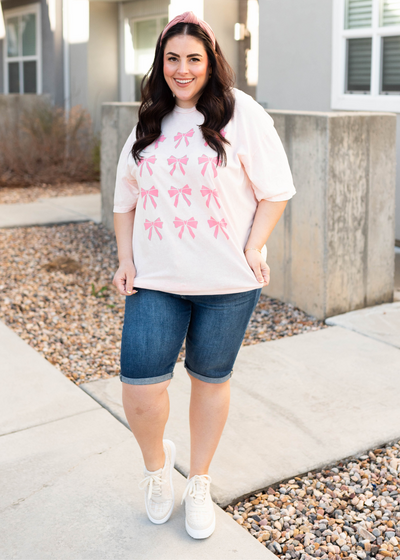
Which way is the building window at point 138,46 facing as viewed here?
toward the camera

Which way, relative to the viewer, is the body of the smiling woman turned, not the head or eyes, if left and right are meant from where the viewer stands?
facing the viewer

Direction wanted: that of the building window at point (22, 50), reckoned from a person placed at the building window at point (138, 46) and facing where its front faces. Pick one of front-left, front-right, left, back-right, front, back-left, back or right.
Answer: back-right

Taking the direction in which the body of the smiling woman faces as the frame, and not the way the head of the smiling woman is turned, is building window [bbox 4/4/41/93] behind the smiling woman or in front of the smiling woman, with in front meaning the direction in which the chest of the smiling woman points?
behind

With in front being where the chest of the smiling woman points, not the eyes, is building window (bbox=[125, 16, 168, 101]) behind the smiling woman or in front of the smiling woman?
behind

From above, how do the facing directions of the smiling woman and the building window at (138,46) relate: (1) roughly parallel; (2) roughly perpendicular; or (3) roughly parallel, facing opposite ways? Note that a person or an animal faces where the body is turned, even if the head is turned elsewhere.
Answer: roughly parallel

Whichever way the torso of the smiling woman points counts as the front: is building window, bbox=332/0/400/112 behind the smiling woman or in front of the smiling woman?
behind

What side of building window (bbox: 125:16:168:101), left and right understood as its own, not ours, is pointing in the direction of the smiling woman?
front

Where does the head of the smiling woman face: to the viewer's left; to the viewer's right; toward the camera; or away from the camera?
toward the camera

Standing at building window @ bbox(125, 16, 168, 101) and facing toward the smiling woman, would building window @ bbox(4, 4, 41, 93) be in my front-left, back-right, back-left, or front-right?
back-right

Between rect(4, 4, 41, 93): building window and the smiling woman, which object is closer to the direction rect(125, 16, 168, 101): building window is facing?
the smiling woman

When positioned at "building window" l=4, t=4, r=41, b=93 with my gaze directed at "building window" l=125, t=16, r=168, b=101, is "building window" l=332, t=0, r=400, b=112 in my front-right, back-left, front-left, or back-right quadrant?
front-right
